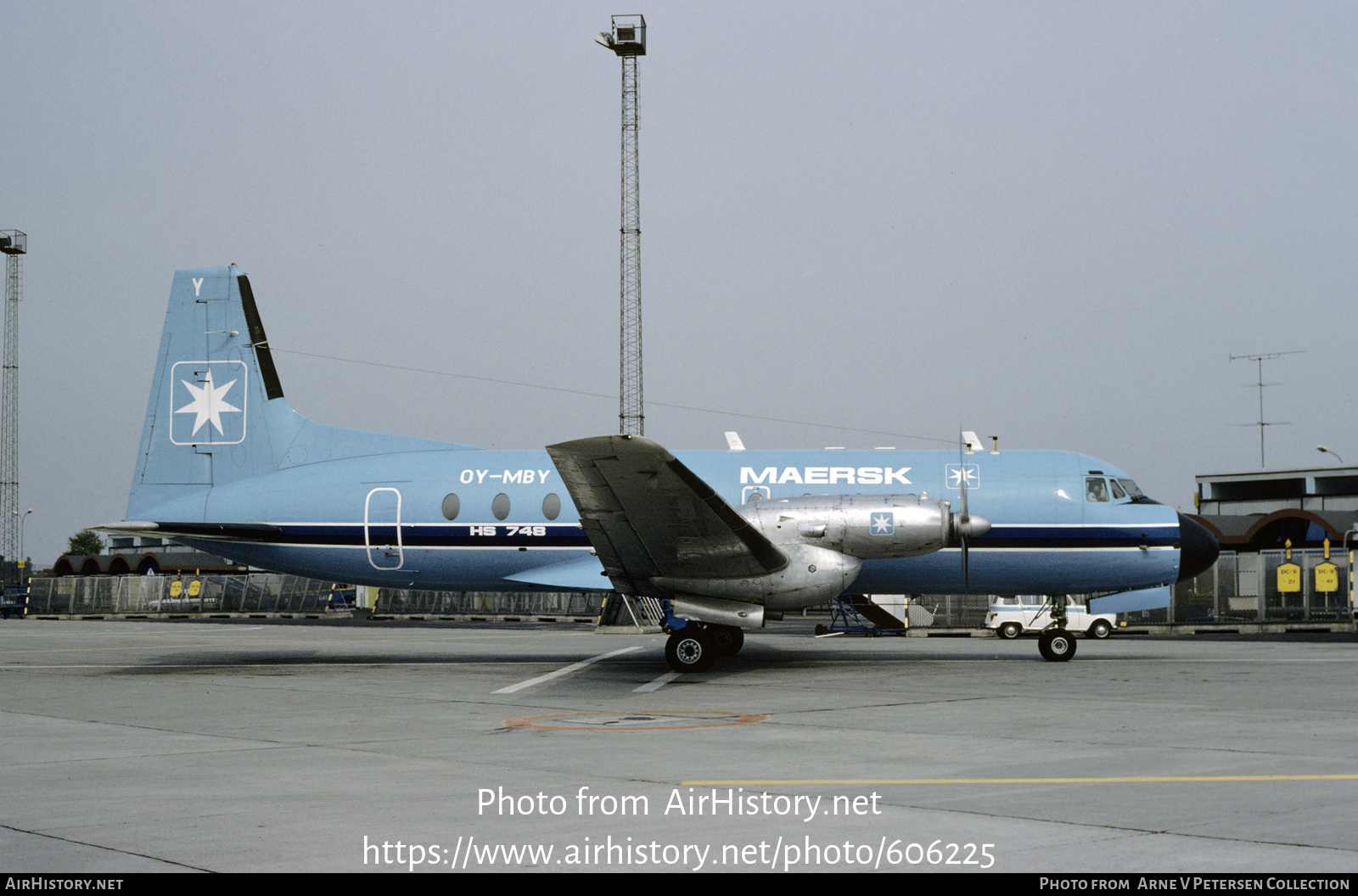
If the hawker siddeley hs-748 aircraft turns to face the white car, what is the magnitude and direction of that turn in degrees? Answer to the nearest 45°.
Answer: approximately 45° to its left

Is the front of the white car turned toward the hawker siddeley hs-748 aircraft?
no

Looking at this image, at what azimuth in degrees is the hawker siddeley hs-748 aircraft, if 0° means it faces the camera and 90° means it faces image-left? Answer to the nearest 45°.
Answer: approximately 270°
